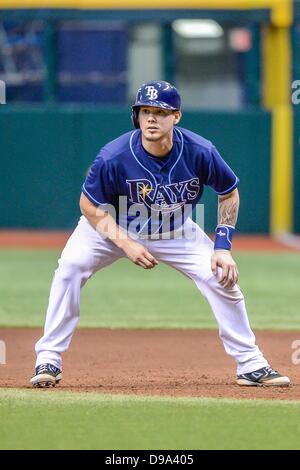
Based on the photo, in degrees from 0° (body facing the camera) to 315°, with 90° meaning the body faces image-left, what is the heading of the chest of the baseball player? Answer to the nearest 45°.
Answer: approximately 0°

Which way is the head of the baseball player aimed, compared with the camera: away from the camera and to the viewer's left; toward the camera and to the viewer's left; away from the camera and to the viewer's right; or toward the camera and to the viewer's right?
toward the camera and to the viewer's left
